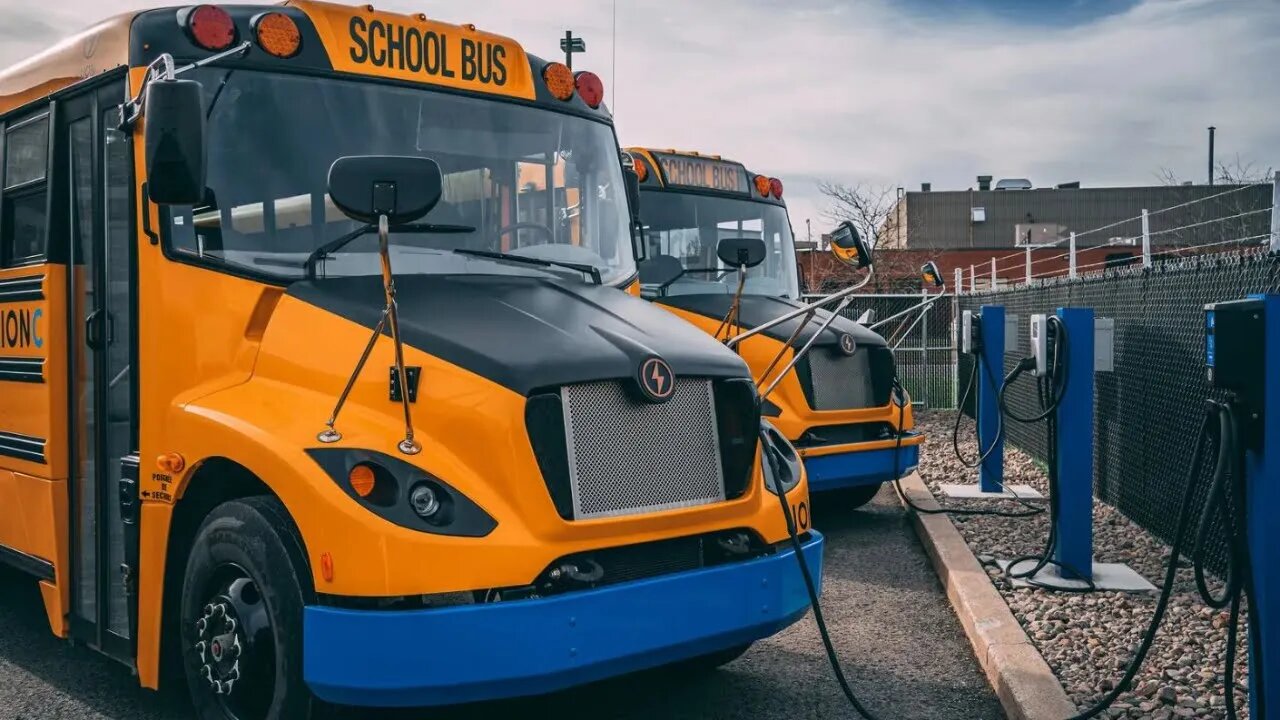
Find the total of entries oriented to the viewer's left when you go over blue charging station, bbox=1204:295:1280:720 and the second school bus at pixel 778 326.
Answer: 1

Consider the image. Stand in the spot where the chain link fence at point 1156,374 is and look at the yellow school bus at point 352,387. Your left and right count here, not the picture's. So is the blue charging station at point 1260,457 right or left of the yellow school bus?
left

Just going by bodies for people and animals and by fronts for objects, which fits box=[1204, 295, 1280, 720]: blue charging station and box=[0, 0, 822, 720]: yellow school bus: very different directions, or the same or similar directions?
very different directions

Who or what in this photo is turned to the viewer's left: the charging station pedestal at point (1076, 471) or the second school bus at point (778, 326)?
the charging station pedestal

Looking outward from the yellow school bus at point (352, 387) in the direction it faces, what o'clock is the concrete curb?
The concrete curb is roughly at 10 o'clock from the yellow school bus.

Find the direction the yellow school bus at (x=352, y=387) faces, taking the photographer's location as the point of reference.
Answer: facing the viewer and to the right of the viewer

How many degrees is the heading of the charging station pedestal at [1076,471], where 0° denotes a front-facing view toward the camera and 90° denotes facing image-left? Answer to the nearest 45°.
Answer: approximately 90°

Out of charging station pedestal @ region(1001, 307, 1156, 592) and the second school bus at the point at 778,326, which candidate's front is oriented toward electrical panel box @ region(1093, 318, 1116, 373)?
the second school bus

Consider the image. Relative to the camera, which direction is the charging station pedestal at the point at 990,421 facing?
to the viewer's left

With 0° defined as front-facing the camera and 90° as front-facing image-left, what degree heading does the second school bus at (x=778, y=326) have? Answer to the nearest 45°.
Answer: approximately 315°

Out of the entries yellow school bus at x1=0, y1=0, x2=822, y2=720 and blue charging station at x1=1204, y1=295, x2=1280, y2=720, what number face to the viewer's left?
1

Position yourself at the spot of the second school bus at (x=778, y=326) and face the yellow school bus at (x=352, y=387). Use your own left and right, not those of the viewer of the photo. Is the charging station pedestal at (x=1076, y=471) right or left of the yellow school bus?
left
